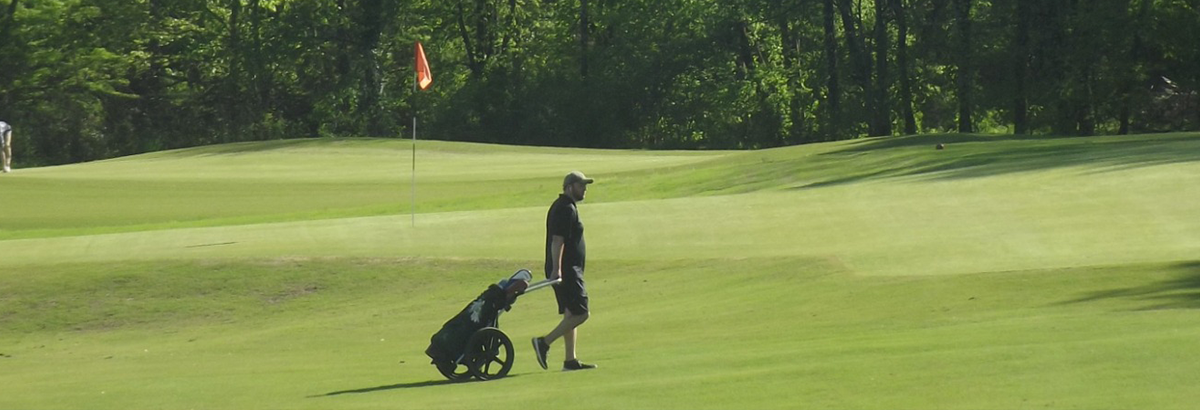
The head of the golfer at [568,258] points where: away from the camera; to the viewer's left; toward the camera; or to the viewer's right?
to the viewer's right

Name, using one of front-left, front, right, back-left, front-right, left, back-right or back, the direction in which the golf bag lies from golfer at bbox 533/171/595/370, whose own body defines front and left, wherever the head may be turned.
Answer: back

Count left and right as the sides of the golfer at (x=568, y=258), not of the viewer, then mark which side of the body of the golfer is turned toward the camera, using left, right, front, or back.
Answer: right

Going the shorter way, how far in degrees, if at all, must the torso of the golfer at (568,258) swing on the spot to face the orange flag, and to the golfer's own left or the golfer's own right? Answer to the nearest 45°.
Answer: approximately 90° to the golfer's own left
